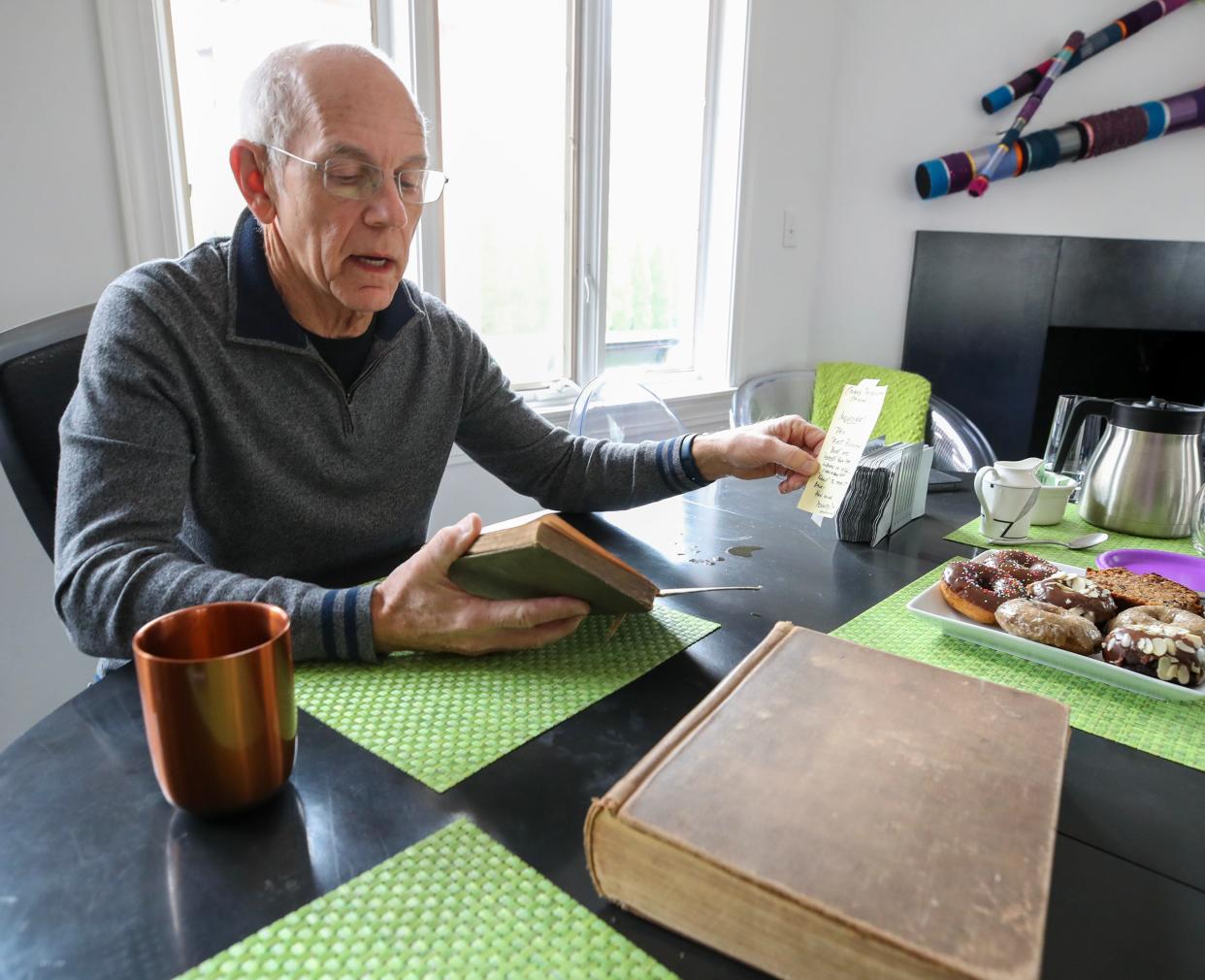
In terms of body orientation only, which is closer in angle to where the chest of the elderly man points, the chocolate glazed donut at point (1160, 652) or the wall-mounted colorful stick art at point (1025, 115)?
the chocolate glazed donut

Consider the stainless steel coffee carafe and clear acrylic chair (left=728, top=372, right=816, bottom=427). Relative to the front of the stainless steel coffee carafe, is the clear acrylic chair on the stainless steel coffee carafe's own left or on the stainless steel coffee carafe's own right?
on the stainless steel coffee carafe's own left

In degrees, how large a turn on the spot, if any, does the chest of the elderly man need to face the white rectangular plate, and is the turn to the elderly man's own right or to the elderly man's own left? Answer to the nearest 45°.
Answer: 0° — they already face it

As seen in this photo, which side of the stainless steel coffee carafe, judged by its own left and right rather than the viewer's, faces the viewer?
right

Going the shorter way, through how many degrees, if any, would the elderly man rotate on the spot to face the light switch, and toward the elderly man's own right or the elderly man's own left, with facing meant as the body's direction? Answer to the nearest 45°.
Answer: approximately 90° to the elderly man's own left

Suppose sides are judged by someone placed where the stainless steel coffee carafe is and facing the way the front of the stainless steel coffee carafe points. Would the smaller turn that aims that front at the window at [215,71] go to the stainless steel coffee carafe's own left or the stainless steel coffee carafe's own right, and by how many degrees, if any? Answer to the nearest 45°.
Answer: approximately 180°

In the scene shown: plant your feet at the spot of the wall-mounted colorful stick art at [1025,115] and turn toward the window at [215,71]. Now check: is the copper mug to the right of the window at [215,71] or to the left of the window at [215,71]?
left

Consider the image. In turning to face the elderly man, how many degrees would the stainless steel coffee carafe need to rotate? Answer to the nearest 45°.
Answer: approximately 135° to its right
